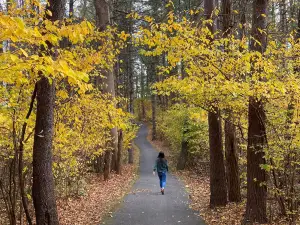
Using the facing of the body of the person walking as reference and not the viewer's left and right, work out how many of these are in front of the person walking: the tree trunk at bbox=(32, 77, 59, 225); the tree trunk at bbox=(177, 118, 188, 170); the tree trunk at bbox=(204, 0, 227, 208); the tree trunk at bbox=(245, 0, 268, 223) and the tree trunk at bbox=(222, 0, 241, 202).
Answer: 1

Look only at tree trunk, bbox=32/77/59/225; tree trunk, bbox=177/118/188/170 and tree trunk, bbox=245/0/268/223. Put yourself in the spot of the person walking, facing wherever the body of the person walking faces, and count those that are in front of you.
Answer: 1

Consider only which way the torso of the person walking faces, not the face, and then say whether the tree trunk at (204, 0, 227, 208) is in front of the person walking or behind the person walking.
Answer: behind

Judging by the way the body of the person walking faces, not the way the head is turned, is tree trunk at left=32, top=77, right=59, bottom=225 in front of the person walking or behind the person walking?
behind

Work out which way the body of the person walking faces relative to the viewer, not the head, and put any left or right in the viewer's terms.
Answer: facing away from the viewer

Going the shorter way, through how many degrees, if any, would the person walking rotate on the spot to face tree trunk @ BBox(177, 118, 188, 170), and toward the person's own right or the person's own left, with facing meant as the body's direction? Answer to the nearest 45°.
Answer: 0° — they already face it

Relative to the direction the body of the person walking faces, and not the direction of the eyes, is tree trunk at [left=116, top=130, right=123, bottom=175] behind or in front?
in front

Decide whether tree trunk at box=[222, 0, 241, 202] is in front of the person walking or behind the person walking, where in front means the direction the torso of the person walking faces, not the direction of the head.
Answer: behind
